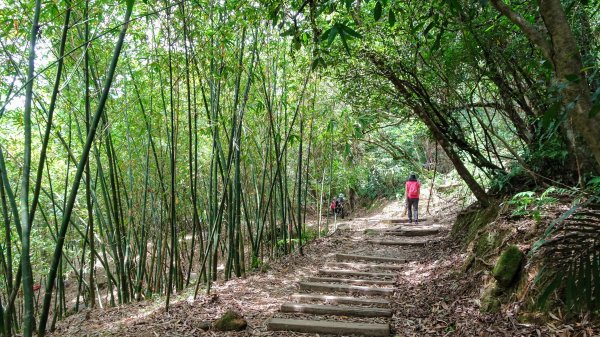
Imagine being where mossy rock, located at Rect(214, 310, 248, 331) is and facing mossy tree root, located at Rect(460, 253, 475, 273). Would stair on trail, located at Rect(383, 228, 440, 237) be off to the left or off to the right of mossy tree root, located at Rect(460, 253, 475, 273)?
left

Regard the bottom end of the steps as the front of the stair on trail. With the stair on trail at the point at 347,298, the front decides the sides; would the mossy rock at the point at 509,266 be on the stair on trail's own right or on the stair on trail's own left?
on the stair on trail's own left

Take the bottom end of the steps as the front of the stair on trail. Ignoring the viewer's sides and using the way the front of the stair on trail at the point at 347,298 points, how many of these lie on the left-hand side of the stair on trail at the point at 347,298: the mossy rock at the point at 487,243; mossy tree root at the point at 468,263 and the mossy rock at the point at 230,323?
2

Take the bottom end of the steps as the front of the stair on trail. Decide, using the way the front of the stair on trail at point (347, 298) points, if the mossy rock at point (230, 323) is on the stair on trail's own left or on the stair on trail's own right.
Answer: on the stair on trail's own right

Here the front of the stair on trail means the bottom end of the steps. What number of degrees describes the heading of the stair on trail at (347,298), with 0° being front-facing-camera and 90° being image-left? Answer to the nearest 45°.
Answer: approximately 0°

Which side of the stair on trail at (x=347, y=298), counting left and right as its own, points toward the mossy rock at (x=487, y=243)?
left

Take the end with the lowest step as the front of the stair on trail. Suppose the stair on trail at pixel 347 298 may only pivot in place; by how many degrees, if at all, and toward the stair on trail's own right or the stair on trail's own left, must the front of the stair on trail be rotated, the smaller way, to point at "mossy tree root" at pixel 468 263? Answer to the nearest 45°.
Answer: approximately 90° to the stair on trail's own left
